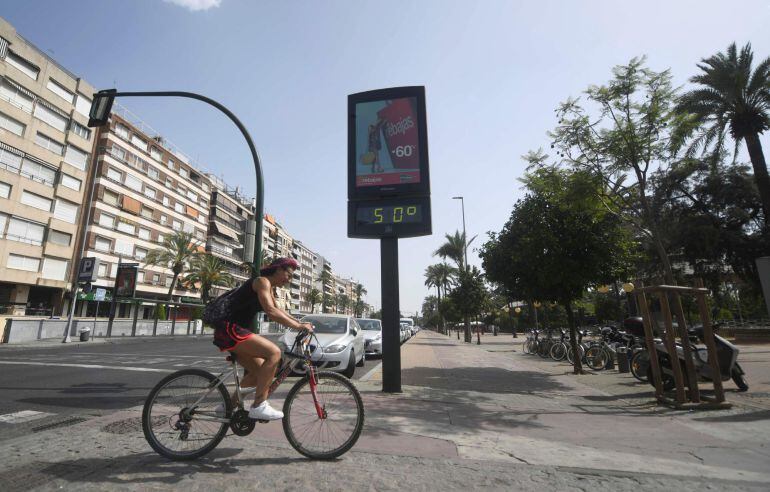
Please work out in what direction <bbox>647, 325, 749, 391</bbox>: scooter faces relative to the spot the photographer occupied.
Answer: facing to the right of the viewer

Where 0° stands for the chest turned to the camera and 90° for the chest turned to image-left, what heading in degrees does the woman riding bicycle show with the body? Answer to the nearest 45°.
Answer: approximately 270°

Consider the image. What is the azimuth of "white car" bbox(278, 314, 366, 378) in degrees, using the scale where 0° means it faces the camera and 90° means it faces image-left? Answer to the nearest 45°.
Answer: approximately 45°

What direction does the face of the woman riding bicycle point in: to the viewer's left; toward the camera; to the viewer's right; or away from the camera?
to the viewer's right

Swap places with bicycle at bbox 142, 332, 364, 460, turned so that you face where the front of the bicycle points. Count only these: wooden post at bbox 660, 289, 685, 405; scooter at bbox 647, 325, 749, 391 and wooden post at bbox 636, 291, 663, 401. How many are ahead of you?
3

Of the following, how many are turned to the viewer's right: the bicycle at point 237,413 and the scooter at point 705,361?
2

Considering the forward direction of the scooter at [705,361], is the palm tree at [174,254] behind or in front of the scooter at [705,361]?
behind

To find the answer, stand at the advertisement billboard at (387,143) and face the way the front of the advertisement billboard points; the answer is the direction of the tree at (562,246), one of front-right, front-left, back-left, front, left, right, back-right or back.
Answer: back-left

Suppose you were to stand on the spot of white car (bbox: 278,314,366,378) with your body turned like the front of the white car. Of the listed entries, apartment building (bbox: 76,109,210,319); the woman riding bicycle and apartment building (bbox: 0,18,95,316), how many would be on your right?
2

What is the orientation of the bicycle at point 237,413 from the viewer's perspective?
to the viewer's right

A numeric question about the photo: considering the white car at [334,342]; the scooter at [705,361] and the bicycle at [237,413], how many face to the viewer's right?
2
